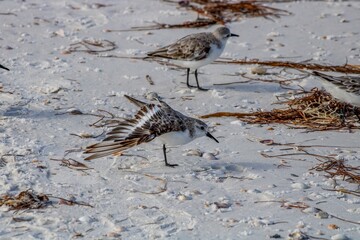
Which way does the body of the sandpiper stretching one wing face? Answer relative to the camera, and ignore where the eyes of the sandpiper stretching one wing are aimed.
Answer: to the viewer's right

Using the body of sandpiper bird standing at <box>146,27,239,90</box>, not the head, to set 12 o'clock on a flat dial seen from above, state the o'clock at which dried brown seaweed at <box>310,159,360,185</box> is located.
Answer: The dried brown seaweed is roughly at 2 o'clock from the sandpiper bird standing.

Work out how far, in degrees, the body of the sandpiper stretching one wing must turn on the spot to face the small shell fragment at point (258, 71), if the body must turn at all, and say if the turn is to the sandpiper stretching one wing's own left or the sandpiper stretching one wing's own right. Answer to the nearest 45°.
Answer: approximately 45° to the sandpiper stretching one wing's own left

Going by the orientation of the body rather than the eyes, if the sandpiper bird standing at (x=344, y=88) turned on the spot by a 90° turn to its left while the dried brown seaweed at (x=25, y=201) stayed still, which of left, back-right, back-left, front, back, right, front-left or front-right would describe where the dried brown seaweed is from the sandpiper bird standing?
back-left

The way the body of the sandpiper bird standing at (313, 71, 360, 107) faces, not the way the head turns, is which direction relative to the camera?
to the viewer's right

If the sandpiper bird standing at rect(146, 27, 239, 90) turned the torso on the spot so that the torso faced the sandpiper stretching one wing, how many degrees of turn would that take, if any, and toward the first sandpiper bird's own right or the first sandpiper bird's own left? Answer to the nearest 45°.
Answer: approximately 90° to the first sandpiper bird's own right

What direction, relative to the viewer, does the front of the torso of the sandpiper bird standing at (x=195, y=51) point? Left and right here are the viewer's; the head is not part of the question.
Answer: facing to the right of the viewer

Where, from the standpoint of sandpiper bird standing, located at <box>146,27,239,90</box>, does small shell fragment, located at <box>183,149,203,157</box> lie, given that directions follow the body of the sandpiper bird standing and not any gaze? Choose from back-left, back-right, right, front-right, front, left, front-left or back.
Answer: right
